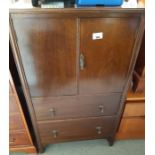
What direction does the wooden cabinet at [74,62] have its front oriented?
toward the camera

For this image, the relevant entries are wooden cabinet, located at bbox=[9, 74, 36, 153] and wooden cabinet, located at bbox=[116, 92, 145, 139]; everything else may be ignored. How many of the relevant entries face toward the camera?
2

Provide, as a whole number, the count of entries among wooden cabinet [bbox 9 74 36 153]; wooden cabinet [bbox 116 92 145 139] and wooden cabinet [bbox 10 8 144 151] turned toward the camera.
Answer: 3

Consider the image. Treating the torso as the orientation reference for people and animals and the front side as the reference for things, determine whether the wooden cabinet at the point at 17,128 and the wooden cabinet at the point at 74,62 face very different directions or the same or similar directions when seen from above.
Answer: same or similar directions

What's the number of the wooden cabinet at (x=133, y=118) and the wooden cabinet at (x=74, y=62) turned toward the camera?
2

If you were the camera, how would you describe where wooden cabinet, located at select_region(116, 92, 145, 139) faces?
facing the viewer
